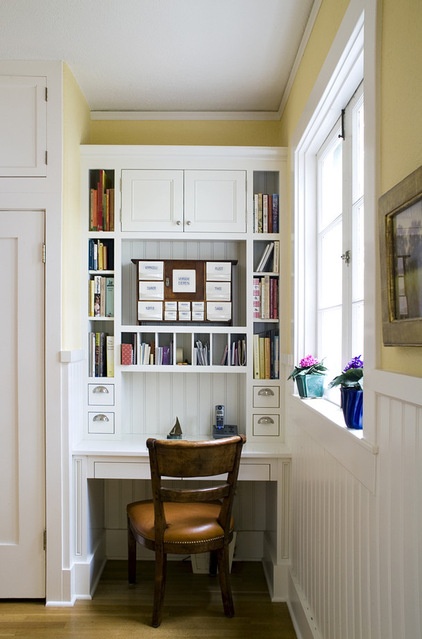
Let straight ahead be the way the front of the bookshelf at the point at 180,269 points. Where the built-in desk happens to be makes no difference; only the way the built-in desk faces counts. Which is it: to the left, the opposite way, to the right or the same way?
the same way

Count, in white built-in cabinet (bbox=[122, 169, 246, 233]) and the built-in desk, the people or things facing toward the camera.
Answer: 2

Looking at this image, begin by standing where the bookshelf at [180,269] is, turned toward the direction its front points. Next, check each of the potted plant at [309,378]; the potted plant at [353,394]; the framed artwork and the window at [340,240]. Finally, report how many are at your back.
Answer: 0

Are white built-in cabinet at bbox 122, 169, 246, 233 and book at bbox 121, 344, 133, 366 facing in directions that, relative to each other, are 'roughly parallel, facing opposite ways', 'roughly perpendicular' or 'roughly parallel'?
roughly parallel

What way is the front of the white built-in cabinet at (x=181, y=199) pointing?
toward the camera

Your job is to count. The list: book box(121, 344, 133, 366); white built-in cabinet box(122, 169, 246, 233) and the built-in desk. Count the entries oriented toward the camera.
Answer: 3

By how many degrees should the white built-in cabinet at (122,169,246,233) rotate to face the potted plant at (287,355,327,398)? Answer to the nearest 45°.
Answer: approximately 45° to its left

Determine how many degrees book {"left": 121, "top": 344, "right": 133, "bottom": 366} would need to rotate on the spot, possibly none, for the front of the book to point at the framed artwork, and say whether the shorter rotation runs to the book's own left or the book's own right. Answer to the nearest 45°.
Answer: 0° — it already faces it

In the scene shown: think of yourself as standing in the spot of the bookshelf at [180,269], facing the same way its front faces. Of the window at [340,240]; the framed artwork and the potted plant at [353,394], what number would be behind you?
0

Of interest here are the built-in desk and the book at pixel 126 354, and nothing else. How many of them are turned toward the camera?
2

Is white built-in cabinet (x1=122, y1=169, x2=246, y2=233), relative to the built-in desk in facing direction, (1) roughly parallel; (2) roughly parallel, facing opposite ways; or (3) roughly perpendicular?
roughly parallel

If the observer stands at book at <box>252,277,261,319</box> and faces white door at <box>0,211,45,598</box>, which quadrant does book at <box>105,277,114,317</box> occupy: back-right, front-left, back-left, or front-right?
front-right

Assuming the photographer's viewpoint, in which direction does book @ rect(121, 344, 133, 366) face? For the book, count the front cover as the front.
facing the viewer

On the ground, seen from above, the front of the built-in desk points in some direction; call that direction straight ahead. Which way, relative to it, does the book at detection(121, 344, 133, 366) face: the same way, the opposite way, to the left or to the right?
the same way

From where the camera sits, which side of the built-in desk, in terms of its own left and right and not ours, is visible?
front
